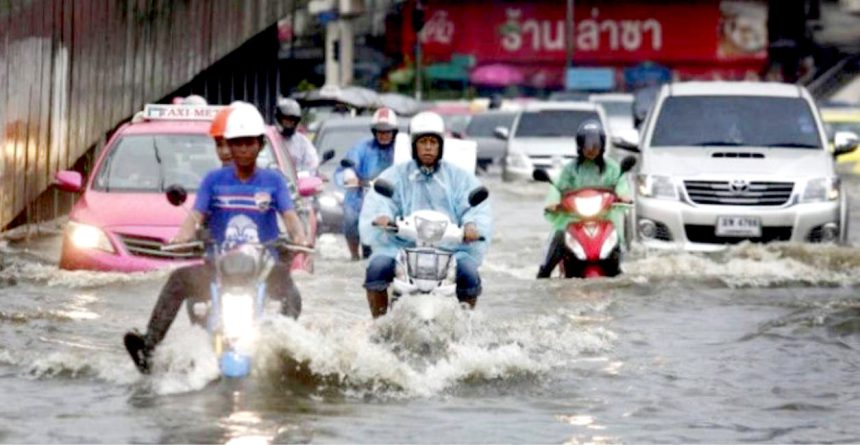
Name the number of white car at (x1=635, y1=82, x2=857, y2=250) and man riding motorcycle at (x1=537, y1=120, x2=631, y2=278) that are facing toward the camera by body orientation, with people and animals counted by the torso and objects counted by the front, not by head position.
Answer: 2

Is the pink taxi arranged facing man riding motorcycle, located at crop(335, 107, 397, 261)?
no

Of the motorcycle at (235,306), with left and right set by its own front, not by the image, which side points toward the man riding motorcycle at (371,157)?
back

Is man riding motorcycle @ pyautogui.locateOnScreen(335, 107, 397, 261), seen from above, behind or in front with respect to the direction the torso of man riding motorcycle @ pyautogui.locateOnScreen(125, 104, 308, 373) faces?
behind

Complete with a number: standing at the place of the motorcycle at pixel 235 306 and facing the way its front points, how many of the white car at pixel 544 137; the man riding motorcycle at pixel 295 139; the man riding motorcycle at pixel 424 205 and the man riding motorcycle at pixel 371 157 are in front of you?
0

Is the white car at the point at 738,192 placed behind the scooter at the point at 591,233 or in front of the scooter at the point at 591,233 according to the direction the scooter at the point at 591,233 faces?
behind

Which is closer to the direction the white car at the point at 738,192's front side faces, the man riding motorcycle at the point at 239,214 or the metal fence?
the man riding motorcycle

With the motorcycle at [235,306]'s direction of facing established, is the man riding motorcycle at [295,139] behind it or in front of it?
behind

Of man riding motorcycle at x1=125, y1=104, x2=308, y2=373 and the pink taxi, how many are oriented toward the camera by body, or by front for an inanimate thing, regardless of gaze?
2

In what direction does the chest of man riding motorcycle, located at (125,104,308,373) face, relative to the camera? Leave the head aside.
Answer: toward the camera

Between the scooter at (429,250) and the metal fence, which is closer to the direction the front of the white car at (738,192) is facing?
the scooter

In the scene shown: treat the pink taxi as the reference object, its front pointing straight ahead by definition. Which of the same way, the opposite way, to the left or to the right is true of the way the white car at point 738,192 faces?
the same way

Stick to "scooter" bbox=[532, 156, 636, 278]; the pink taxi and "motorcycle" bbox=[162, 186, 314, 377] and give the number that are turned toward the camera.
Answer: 3

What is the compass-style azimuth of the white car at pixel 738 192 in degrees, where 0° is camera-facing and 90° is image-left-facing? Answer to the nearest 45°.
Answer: approximately 0°

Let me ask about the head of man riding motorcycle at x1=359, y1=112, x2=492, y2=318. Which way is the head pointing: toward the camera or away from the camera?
toward the camera

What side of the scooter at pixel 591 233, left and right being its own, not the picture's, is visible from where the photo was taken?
front

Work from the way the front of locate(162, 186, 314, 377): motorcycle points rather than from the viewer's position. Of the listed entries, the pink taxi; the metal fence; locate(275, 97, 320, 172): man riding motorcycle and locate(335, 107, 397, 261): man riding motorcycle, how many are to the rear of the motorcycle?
4

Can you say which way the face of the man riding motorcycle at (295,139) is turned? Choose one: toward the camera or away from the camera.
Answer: toward the camera

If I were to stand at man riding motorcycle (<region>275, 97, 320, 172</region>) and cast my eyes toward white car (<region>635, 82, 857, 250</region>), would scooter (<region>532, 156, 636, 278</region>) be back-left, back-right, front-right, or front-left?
front-right

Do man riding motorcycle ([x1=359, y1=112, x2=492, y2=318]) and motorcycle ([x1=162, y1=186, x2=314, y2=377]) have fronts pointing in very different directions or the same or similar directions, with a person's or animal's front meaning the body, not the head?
same or similar directions
